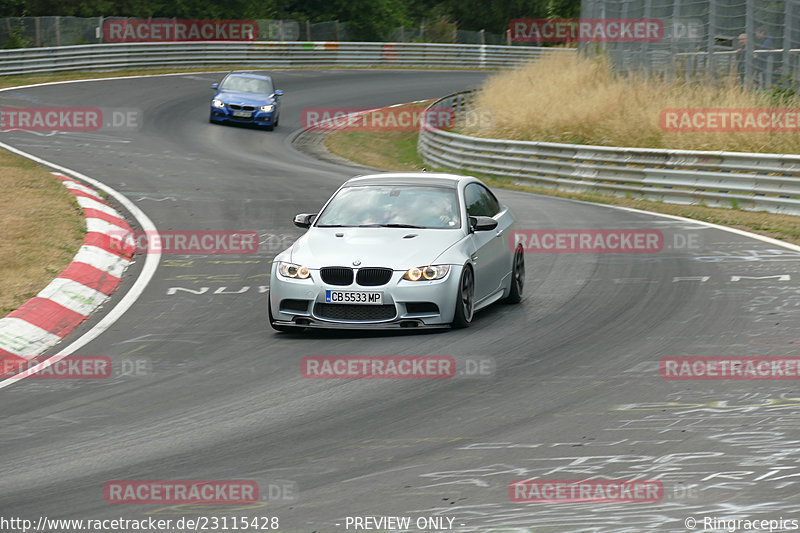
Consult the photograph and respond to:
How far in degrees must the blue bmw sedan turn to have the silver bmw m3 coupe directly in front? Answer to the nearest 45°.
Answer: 0° — it already faces it

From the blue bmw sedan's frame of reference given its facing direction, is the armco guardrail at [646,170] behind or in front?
in front

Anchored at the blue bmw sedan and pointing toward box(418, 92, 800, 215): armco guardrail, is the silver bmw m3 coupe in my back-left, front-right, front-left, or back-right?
front-right

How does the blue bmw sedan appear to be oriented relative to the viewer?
toward the camera

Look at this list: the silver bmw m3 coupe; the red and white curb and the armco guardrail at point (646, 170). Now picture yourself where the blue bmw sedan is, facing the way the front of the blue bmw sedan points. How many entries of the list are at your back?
0

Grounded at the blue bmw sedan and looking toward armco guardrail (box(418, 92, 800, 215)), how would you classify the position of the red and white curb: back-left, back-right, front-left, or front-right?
front-right

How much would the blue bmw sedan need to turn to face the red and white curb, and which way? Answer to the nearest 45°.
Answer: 0° — it already faces it

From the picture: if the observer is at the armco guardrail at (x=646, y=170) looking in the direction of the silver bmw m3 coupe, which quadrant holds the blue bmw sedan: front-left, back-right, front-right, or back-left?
back-right
